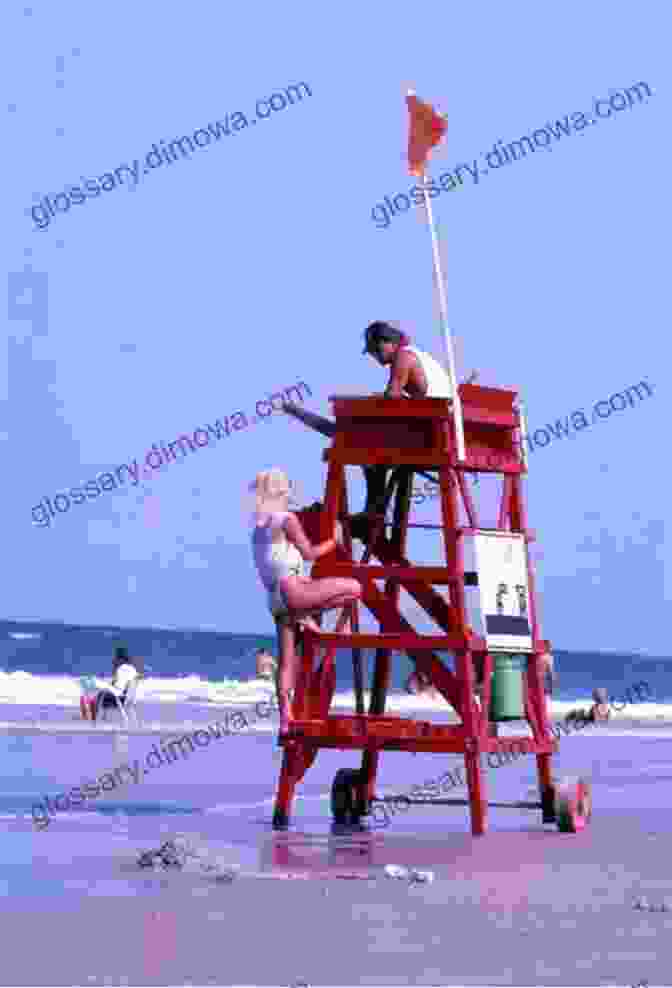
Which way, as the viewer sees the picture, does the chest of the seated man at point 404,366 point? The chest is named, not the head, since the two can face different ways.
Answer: to the viewer's left

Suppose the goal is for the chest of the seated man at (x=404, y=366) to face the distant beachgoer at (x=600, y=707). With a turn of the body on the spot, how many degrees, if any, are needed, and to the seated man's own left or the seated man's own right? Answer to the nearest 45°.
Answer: approximately 90° to the seated man's own right

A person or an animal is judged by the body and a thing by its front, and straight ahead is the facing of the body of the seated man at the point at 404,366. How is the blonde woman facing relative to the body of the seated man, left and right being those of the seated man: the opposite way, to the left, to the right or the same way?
the opposite way

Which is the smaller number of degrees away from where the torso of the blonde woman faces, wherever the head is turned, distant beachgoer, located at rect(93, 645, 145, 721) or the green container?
the green container

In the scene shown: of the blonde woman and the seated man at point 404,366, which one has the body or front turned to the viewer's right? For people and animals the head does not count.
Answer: the blonde woman

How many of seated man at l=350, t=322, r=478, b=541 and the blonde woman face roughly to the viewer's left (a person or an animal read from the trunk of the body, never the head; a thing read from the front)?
1

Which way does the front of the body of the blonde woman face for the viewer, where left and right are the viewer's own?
facing to the right of the viewer

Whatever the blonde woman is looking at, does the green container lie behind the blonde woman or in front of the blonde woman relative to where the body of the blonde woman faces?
in front
